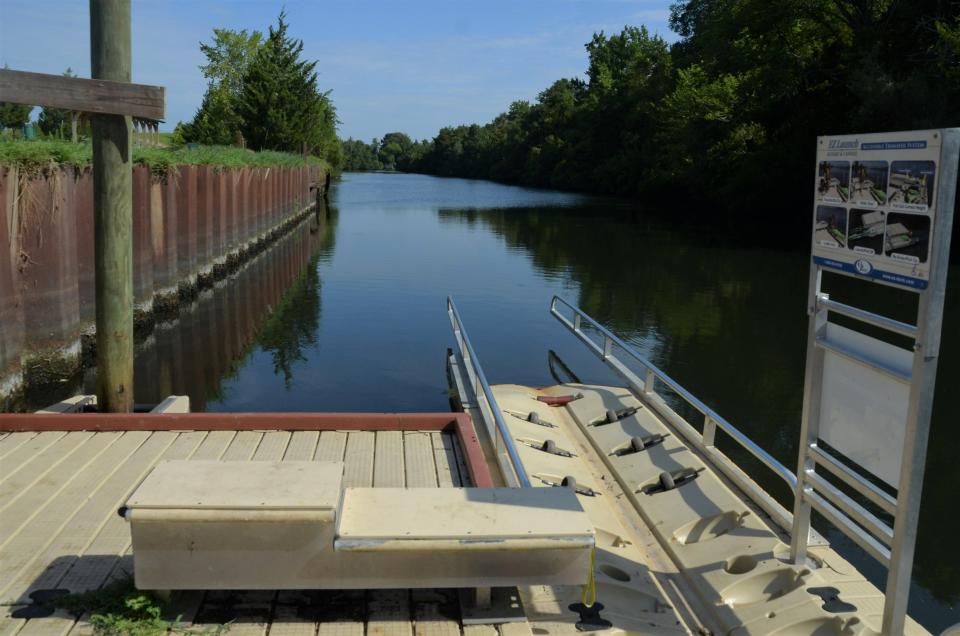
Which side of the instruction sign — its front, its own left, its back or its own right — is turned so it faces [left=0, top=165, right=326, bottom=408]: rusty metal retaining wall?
right

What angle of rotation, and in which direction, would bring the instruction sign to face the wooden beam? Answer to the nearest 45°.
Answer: approximately 45° to its right

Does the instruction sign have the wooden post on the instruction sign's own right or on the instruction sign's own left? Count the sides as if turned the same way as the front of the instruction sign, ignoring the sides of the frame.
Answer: on the instruction sign's own right

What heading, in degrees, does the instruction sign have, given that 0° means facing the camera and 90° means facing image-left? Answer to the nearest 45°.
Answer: approximately 45°
